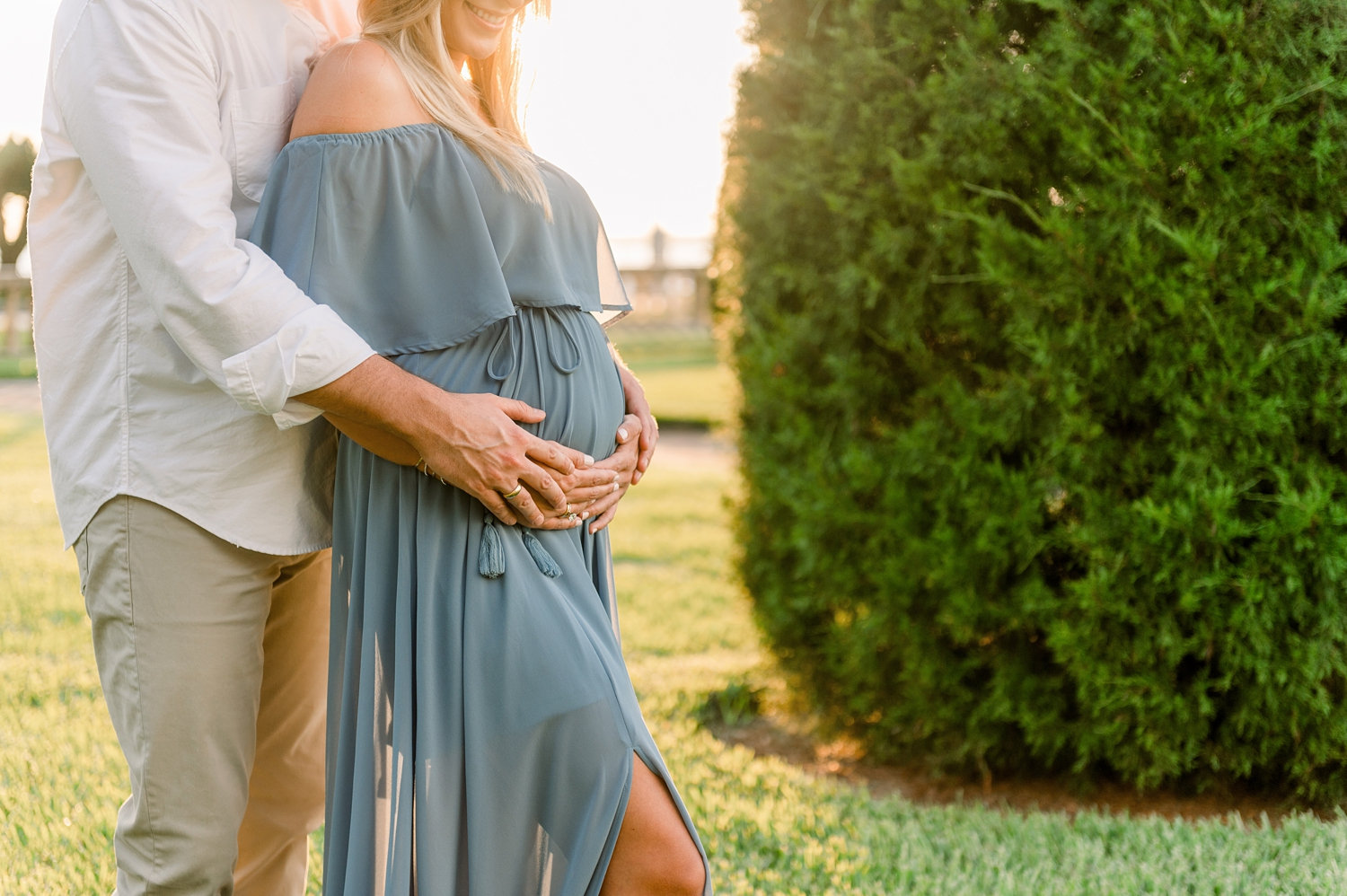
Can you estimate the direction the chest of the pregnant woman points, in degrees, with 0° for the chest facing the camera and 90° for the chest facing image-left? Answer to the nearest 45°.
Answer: approximately 315°

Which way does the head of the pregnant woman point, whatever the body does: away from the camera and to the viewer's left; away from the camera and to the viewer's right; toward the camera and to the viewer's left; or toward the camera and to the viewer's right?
toward the camera and to the viewer's right

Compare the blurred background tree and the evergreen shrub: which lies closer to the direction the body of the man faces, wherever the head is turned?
the evergreen shrub

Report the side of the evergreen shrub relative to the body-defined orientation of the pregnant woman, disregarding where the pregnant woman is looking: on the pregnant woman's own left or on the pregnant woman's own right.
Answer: on the pregnant woman's own left

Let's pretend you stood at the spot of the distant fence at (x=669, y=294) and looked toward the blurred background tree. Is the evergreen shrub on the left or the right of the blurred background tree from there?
left

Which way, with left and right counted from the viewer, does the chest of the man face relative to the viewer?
facing to the right of the viewer

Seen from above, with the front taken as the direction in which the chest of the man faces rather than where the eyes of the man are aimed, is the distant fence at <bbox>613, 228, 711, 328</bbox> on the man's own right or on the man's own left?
on the man's own left

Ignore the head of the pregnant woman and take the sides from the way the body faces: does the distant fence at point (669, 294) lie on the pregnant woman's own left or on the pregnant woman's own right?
on the pregnant woman's own left

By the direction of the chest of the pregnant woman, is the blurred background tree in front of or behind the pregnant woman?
behind
